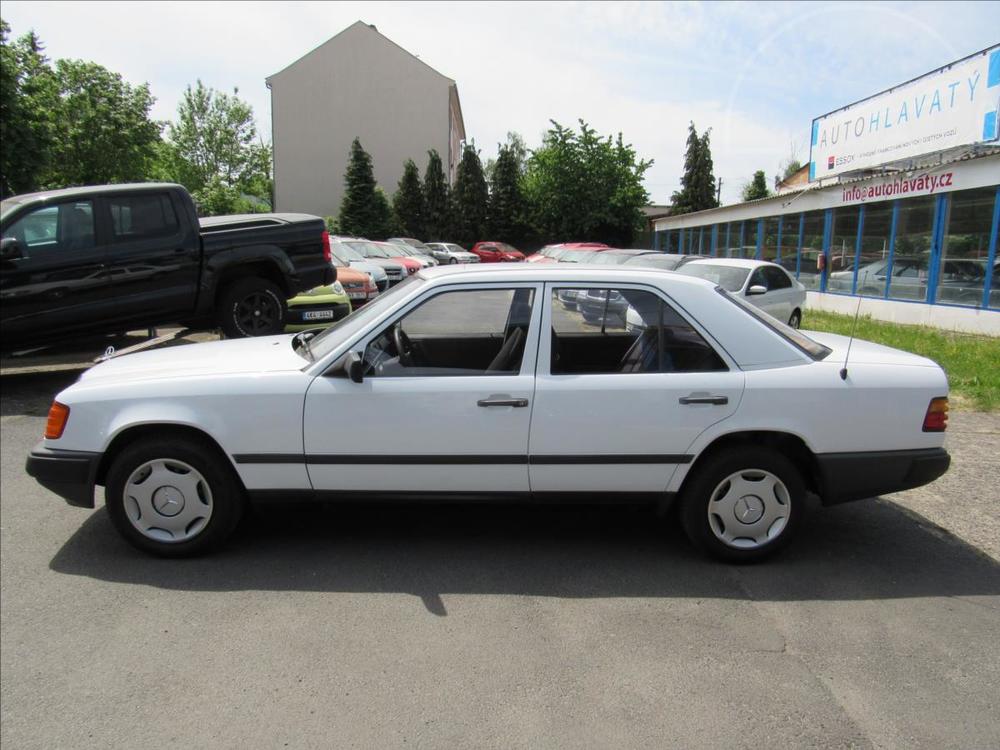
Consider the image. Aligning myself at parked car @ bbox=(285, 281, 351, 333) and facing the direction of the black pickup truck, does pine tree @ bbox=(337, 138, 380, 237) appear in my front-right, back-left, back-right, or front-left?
back-right

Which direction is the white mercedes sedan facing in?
to the viewer's left

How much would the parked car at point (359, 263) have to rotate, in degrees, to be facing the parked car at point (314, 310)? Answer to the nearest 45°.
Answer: approximately 45° to its right

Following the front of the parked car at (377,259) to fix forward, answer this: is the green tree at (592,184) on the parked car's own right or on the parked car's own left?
on the parked car's own left

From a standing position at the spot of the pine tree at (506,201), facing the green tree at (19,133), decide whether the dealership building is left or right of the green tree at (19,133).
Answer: left

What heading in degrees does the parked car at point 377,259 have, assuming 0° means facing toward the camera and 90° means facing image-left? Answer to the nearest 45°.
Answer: approximately 315°

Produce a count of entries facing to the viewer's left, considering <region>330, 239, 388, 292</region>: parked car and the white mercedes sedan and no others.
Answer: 1

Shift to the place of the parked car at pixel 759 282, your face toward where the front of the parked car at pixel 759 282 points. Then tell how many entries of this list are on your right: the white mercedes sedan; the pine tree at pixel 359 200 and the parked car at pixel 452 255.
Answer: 2

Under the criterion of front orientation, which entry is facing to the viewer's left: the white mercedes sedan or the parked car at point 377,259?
the white mercedes sedan
